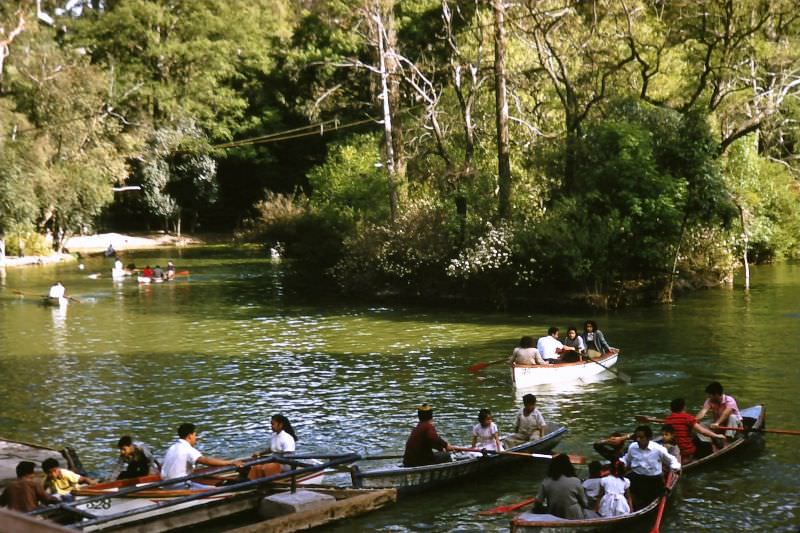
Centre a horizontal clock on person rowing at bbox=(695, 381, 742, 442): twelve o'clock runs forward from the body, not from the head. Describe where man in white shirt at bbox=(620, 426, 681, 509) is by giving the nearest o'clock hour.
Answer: The man in white shirt is roughly at 11 o'clock from the person rowing.

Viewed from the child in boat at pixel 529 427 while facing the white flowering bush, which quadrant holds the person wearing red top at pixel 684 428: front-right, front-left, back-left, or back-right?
back-right

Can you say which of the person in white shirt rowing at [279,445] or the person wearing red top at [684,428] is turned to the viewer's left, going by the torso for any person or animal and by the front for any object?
the person in white shirt rowing

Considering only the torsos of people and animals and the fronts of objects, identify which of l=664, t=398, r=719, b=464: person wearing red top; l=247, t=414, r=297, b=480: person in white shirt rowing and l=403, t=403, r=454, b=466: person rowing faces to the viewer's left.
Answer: the person in white shirt rowing

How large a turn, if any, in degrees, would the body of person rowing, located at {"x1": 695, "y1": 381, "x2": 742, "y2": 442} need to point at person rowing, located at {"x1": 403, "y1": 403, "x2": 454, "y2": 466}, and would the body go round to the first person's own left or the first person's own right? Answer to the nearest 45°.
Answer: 0° — they already face them

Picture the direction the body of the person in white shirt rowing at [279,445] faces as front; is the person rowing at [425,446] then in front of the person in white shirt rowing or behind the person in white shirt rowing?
behind

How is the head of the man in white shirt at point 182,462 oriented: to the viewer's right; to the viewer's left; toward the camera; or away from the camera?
to the viewer's right

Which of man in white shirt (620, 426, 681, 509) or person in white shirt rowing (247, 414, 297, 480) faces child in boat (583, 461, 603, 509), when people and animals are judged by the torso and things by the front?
the man in white shirt

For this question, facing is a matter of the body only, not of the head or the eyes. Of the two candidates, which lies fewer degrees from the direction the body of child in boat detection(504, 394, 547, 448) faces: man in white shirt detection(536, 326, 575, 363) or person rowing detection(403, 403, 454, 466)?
the person rowing

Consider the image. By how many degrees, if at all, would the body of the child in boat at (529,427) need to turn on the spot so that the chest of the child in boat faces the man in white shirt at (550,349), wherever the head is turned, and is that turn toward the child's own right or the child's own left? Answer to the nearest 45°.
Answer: approximately 135° to the child's own right

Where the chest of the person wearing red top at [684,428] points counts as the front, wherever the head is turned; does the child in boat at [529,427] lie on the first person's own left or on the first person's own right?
on the first person's own left
